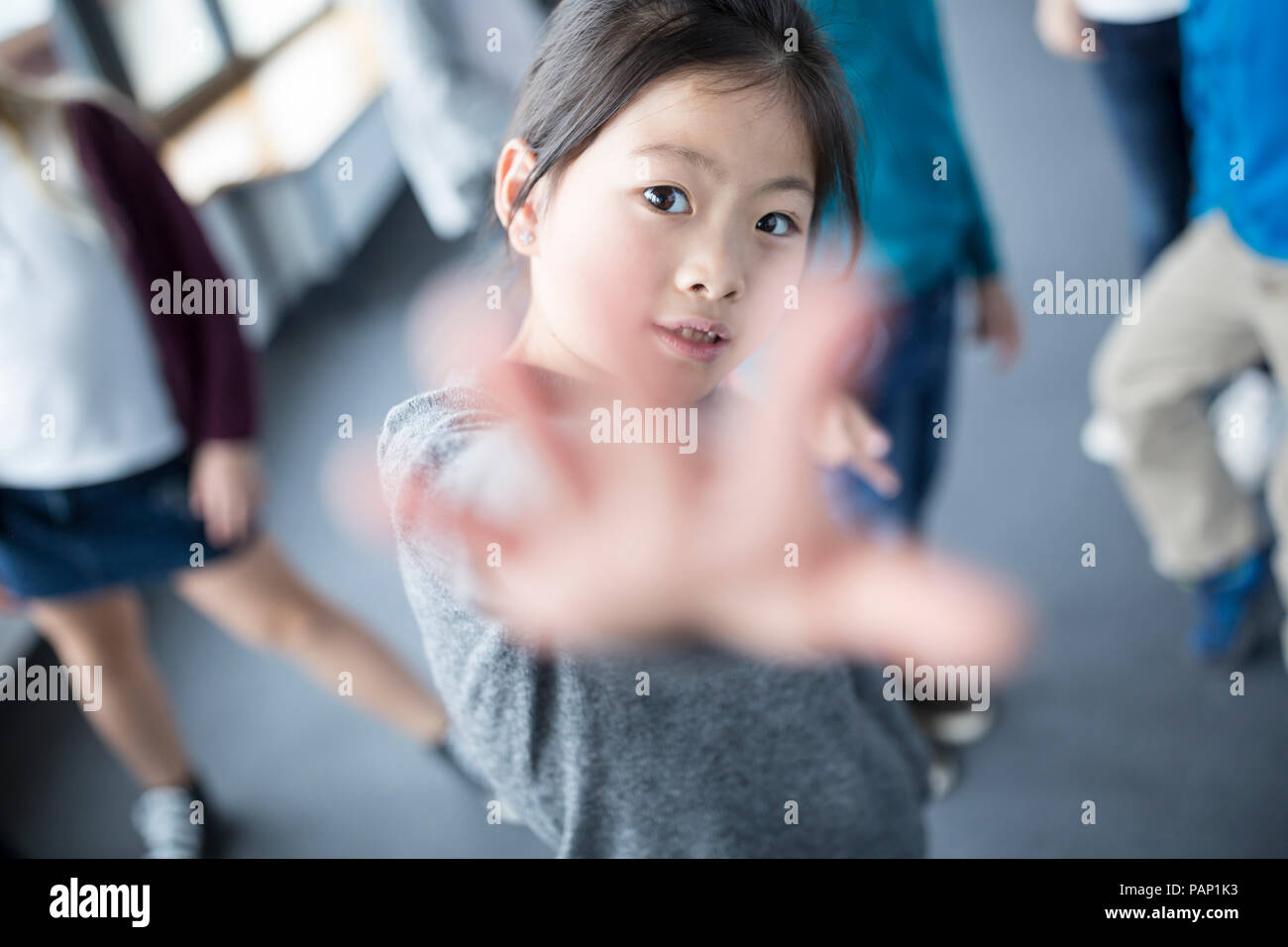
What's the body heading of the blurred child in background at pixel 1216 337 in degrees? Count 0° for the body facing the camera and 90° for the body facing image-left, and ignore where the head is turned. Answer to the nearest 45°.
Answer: approximately 45°

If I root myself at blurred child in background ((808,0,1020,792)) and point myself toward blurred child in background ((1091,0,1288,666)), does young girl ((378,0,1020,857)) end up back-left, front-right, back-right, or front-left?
back-right
